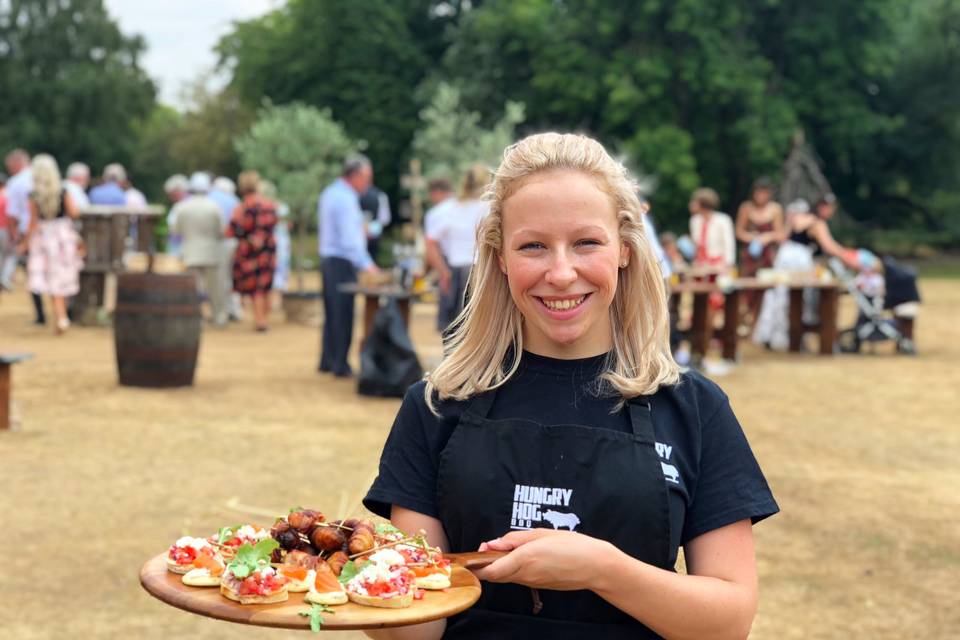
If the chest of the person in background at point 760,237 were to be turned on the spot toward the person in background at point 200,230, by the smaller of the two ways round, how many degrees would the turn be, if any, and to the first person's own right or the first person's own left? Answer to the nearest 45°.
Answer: approximately 90° to the first person's own right

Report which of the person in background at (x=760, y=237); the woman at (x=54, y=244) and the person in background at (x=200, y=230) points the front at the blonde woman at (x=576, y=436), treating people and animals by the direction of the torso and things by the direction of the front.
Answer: the person in background at (x=760, y=237)

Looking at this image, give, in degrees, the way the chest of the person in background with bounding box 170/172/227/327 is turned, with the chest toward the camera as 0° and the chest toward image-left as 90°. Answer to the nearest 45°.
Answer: approximately 180°

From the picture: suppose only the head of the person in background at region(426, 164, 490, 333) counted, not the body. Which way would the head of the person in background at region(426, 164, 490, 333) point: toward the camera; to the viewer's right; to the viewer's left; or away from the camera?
away from the camera

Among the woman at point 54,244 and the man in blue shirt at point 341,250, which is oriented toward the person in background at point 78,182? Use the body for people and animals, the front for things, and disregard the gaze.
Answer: the woman

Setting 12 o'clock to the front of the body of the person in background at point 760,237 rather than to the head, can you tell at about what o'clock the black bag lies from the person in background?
The black bag is roughly at 1 o'clock from the person in background.
